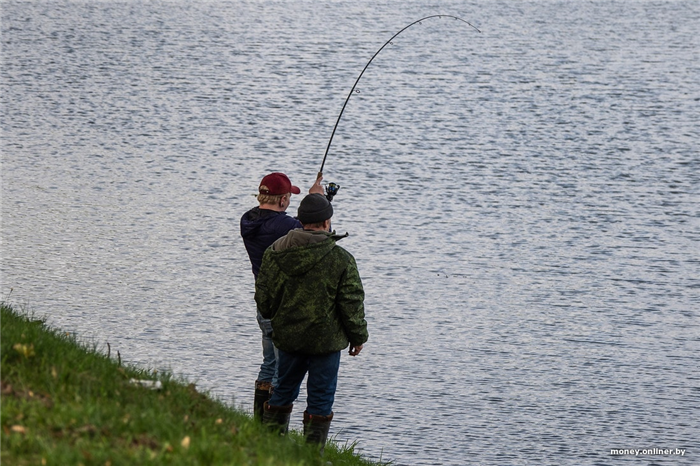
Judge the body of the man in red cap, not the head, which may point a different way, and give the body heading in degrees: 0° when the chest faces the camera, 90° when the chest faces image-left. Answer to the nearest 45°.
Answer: approximately 225°

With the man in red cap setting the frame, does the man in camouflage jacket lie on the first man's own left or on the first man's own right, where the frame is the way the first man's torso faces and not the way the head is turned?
on the first man's own right

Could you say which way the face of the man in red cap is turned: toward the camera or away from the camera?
away from the camera
